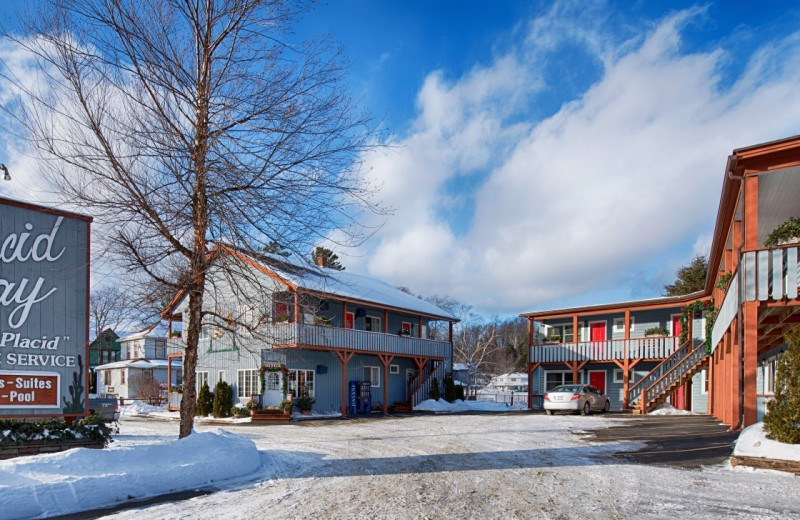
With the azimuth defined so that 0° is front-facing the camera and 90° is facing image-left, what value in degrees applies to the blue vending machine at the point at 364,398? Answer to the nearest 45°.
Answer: approximately 315°
